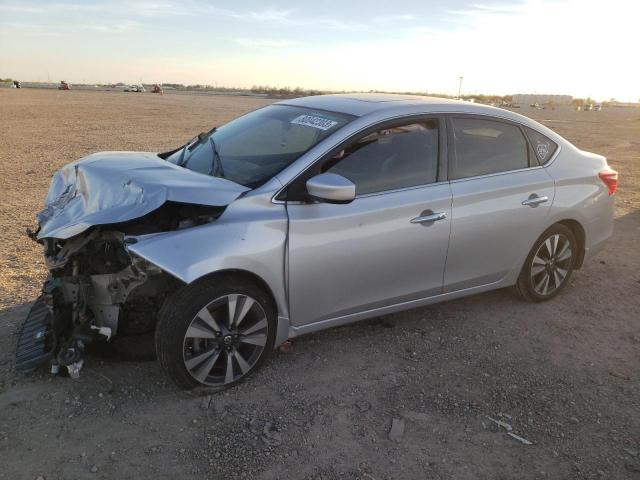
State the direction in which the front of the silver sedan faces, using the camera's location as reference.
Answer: facing the viewer and to the left of the viewer

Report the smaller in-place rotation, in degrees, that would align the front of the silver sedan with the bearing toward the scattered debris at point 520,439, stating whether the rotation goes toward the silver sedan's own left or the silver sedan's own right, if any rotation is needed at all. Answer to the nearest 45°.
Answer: approximately 90° to the silver sedan's own left

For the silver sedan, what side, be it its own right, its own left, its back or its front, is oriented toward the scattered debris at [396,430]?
left

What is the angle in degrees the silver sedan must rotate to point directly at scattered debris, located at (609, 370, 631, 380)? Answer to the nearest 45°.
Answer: approximately 135° to its left

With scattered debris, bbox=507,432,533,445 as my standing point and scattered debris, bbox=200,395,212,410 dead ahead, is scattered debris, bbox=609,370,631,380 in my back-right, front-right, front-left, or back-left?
back-right

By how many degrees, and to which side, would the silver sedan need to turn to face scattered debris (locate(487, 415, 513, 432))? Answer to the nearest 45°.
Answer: approximately 90° to its left
